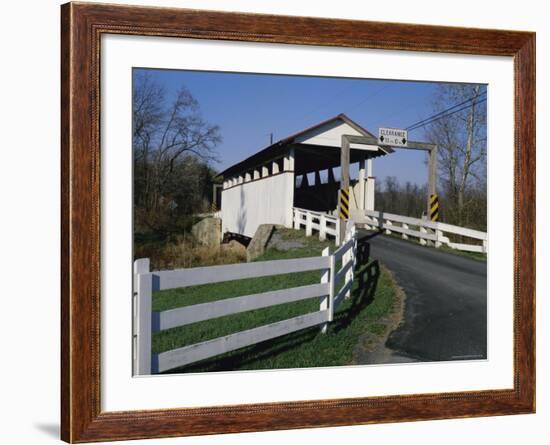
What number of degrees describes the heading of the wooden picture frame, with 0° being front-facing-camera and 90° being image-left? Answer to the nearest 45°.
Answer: approximately 315°
